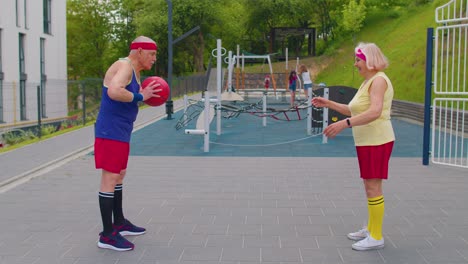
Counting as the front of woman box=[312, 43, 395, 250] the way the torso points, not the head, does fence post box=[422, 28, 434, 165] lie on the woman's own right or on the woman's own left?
on the woman's own right

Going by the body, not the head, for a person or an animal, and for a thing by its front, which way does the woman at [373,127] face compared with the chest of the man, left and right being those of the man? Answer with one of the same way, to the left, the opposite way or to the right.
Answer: the opposite way

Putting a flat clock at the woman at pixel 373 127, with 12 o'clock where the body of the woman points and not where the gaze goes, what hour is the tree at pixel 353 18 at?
The tree is roughly at 3 o'clock from the woman.

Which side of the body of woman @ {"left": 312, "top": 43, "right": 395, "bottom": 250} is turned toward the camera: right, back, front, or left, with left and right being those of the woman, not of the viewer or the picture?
left

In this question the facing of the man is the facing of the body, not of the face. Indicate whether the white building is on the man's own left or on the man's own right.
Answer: on the man's own left

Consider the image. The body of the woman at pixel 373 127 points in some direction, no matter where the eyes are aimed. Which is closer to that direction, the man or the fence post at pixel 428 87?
the man

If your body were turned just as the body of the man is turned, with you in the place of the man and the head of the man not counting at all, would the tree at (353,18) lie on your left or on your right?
on your left

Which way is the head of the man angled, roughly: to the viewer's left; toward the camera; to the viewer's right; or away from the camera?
to the viewer's right

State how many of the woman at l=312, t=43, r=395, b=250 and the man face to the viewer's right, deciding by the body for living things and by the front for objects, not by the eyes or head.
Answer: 1

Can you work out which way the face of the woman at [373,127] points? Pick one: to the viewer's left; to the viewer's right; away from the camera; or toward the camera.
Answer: to the viewer's left

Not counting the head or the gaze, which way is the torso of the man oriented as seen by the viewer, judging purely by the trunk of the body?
to the viewer's right

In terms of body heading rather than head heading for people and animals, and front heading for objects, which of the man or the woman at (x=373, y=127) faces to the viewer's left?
the woman

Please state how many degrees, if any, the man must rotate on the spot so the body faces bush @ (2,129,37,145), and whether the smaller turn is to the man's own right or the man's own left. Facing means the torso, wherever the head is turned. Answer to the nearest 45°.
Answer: approximately 90° to the man's own left

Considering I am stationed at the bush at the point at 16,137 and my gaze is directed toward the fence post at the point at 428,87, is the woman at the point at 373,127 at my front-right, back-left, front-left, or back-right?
front-right
